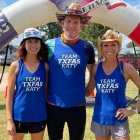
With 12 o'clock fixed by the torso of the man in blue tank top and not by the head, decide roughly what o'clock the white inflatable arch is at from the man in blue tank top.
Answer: The white inflatable arch is roughly at 6 o'clock from the man in blue tank top.

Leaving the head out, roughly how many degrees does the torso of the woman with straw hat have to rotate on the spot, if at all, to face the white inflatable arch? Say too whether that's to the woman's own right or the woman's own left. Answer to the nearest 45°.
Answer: approximately 180°

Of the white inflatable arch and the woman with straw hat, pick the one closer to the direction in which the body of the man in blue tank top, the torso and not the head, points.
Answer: the woman with straw hat

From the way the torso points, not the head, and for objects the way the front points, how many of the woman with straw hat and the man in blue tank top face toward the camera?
2

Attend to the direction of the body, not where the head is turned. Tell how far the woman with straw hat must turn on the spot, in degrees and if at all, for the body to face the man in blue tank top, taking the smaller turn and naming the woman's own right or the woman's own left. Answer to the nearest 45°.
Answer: approximately 90° to the woman's own right

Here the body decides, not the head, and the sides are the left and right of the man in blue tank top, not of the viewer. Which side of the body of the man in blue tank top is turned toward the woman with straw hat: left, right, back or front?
left

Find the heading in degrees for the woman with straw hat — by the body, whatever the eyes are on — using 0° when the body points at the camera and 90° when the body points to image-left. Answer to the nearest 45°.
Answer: approximately 0°
